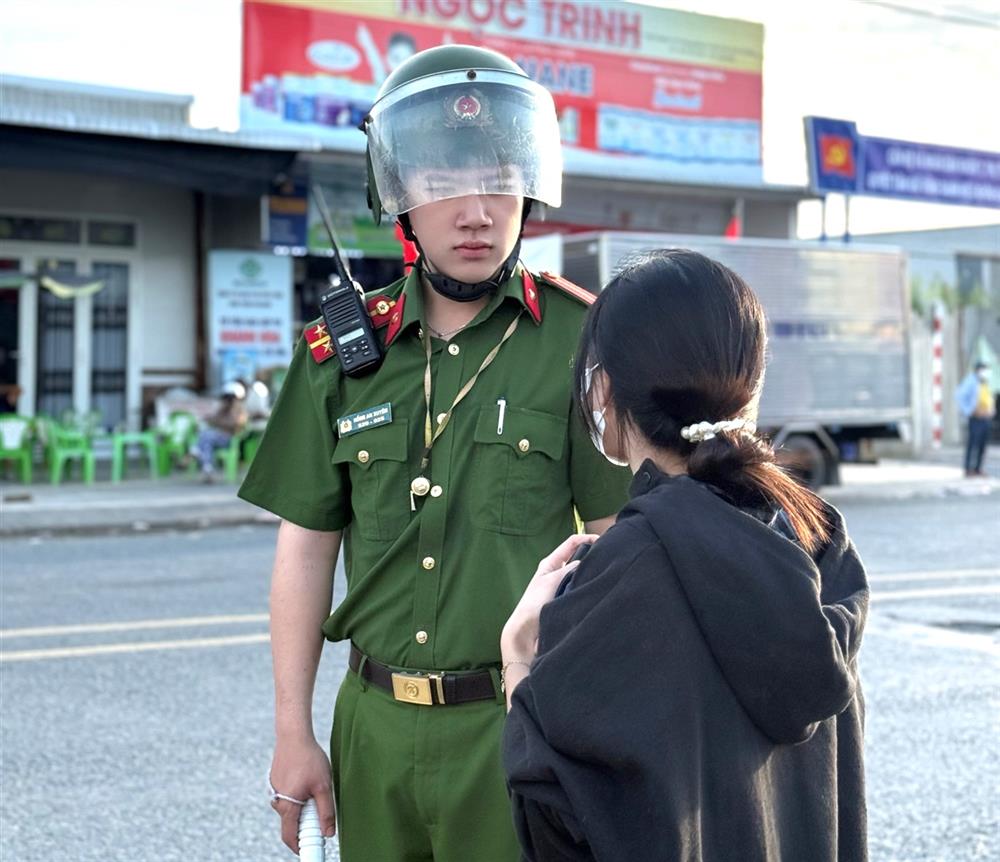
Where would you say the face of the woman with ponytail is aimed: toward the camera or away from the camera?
away from the camera

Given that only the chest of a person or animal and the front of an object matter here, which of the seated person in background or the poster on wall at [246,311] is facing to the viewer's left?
the seated person in background

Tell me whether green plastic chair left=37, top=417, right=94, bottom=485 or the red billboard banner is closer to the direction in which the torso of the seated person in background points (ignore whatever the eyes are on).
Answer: the green plastic chair

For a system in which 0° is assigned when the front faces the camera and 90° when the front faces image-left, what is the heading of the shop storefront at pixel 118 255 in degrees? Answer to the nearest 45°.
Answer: approximately 0°

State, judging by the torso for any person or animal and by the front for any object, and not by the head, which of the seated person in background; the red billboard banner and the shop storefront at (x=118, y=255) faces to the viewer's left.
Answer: the seated person in background

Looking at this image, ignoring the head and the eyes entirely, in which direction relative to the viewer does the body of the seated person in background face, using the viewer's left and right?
facing to the left of the viewer

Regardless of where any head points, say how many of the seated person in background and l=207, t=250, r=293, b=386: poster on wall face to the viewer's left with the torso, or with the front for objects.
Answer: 1

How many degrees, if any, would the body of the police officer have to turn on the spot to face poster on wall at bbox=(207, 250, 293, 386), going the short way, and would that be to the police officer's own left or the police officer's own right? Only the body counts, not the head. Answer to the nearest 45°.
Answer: approximately 180°

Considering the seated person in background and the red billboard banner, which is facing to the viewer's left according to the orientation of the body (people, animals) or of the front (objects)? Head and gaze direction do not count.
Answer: the seated person in background

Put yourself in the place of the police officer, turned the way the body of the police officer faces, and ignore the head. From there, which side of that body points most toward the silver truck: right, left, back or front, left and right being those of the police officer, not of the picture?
back
